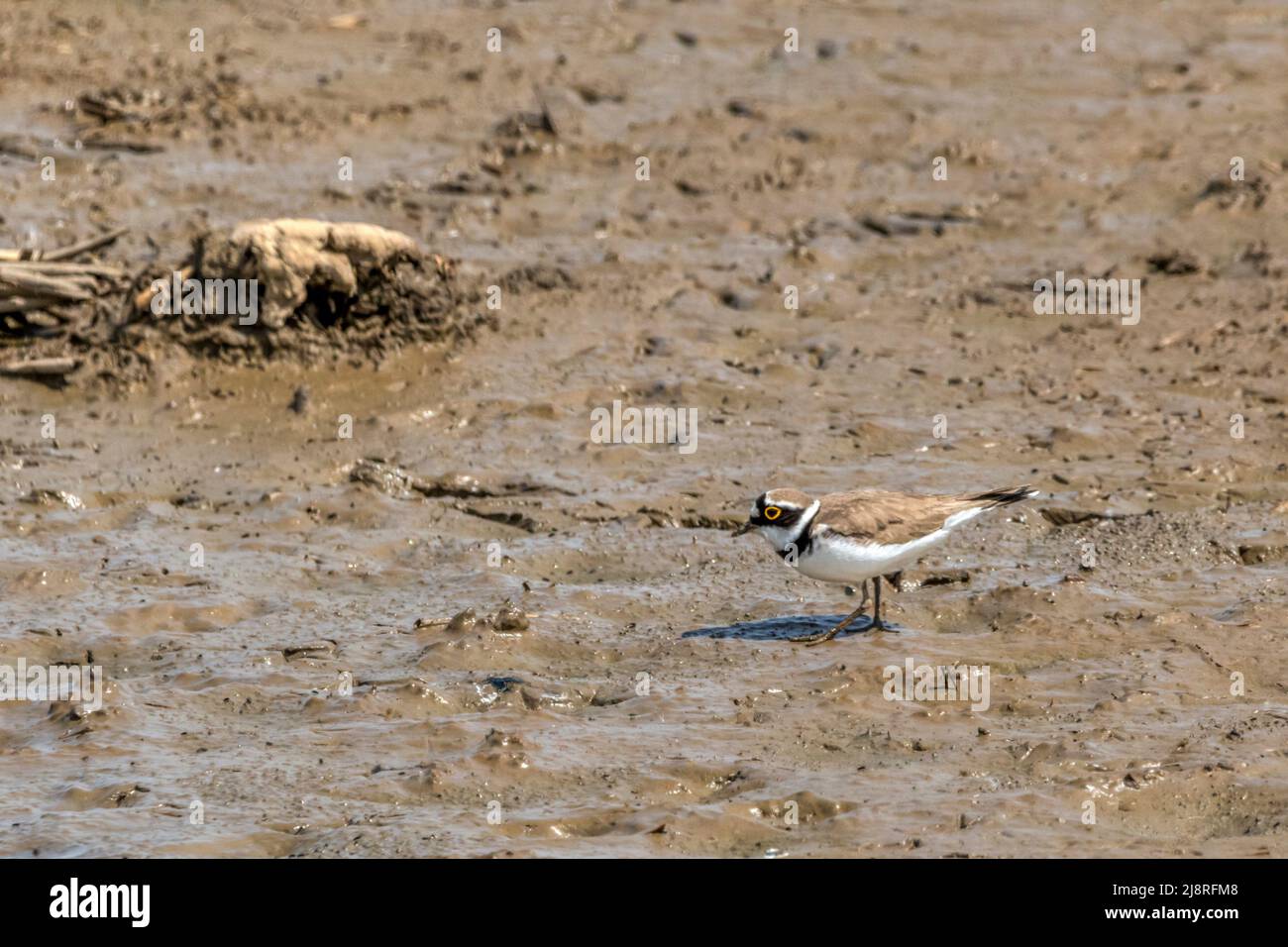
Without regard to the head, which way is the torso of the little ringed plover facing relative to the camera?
to the viewer's left

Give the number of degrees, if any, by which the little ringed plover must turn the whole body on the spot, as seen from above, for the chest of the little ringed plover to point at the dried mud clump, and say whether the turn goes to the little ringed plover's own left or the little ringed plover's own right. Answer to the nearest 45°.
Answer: approximately 45° to the little ringed plover's own right
